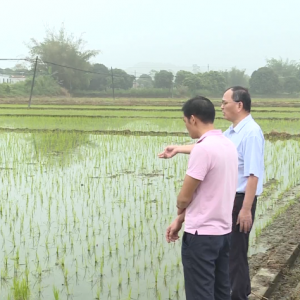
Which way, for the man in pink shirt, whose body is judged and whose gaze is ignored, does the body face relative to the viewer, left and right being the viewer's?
facing away from the viewer and to the left of the viewer

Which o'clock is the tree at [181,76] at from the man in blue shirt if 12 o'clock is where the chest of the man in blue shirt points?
The tree is roughly at 3 o'clock from the man in blue shirt.

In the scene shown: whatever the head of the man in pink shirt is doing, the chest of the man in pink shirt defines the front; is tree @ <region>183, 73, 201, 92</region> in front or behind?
in front

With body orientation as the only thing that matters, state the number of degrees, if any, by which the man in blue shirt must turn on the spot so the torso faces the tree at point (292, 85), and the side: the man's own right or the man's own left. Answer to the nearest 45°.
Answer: approximately 90° to the man's own right

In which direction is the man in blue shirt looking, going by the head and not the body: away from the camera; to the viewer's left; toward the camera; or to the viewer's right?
to the viewer's left

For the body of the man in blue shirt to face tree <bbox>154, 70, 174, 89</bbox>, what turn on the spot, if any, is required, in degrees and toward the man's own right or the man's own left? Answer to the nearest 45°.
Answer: approximately 90° to the man's own right

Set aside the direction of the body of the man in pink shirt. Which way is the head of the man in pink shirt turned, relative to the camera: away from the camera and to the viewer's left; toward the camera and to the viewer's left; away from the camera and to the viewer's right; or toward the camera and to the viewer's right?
away from the camera and to the viewer's left

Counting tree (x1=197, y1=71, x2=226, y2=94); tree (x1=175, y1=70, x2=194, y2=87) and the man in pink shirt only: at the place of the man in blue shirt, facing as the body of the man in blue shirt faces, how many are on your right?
2

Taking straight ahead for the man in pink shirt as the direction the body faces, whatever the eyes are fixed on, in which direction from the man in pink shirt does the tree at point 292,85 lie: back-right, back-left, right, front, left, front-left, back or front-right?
front-right

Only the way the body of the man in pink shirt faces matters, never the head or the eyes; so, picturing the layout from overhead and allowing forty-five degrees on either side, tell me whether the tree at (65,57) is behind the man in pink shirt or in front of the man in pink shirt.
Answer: in front

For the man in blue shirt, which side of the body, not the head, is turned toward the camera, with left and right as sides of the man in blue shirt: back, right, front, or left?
left

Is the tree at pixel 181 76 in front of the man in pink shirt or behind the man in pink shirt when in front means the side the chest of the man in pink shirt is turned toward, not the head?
in front

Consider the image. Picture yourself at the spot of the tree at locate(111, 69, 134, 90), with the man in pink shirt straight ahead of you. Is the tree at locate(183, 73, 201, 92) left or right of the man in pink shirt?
left
